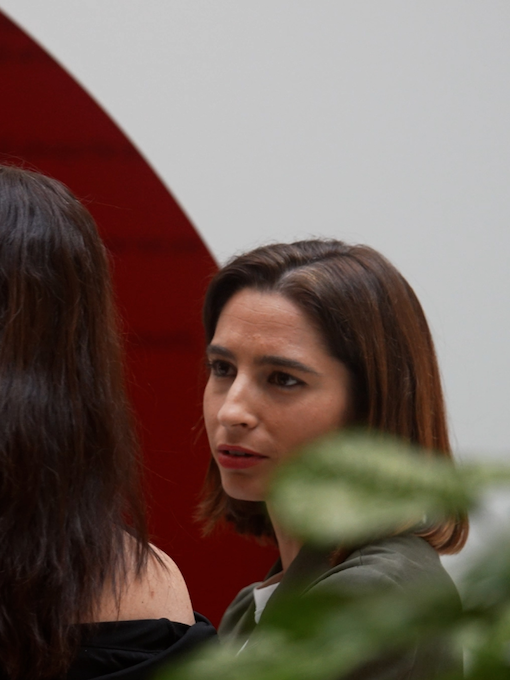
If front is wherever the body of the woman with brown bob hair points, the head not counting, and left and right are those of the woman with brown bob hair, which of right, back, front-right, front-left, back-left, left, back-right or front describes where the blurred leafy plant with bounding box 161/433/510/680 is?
front-left

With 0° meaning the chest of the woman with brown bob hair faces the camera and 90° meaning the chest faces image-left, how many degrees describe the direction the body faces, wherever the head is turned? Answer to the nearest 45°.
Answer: approximately 45°

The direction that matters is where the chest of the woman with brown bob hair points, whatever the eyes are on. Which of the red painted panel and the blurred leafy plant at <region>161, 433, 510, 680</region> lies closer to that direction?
the blurred leafy plant

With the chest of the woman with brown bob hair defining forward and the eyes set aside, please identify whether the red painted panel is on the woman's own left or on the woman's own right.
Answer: on the woman's own right
